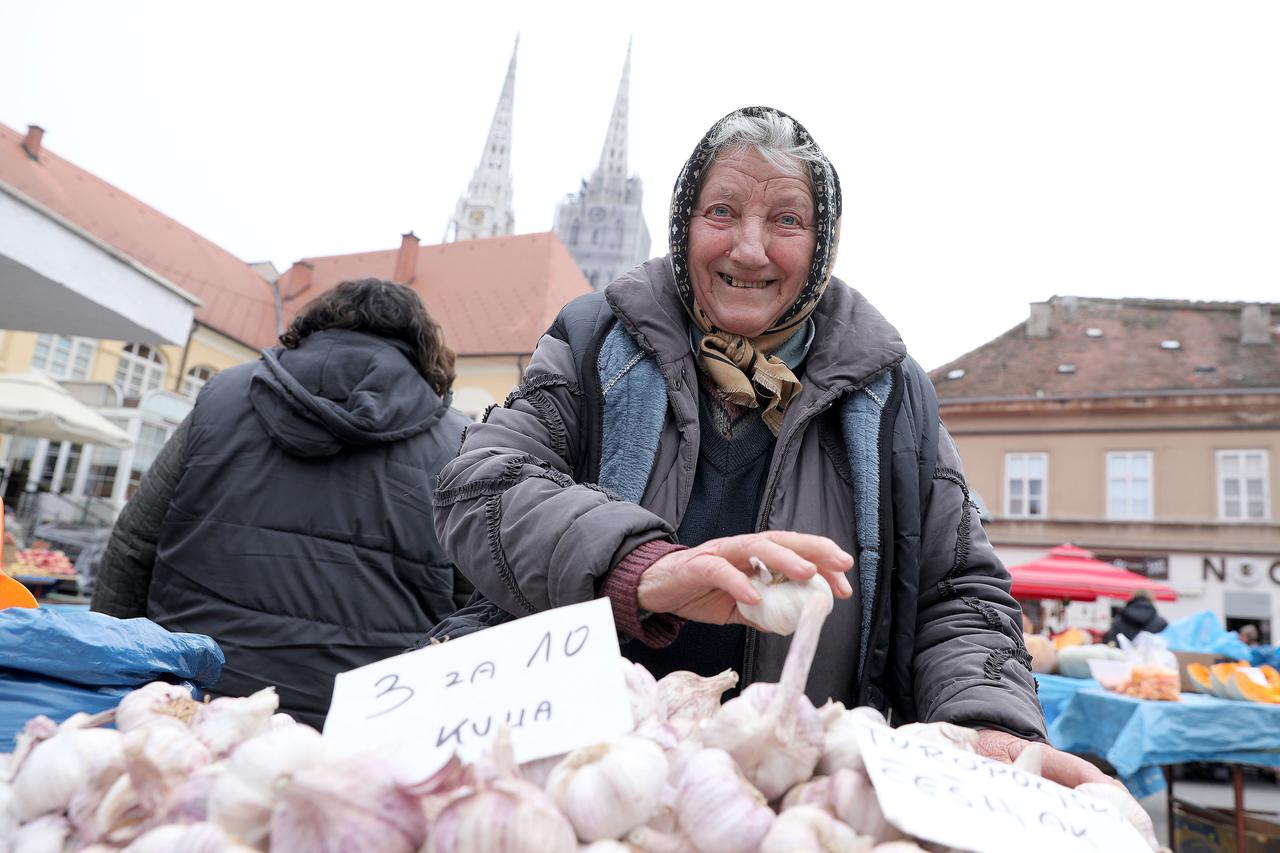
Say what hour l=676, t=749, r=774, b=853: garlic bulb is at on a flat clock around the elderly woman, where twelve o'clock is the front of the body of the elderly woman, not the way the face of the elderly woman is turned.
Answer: The garlic bulb is roughly at 12 o'clock from the elderly woman.

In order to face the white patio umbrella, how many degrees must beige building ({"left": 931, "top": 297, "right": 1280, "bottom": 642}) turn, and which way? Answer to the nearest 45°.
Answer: approximately 45° to its right

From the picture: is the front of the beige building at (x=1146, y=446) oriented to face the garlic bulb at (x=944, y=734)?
yes

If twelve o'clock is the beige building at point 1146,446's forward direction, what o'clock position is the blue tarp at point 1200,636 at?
The blue tarp is roughly at 12 o'clock from the beige building.

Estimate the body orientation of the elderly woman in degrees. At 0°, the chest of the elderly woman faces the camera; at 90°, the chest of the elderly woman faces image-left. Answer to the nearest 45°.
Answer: approximately 0°

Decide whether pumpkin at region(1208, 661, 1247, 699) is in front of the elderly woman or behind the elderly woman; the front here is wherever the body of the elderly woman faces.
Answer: behind

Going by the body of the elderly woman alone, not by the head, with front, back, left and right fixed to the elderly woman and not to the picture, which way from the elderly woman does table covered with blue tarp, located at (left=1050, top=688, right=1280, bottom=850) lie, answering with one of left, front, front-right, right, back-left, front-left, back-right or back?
back-left

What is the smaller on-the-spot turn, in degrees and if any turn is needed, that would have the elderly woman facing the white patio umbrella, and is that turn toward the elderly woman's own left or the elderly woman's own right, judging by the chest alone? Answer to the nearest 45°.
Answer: approximately 135° to the elderly woman's own right

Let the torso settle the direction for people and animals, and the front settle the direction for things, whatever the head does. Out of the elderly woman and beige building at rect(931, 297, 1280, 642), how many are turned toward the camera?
2

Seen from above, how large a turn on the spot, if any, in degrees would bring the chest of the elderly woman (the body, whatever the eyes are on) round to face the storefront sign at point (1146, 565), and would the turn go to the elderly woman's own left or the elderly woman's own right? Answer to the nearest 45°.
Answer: approximately 135° to the elderly woman's own left

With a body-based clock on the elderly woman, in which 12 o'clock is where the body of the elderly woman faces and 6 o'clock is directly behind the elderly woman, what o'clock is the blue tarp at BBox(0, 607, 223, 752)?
The blue tarp is roughly at 2 o'clock from the elderly woman.
